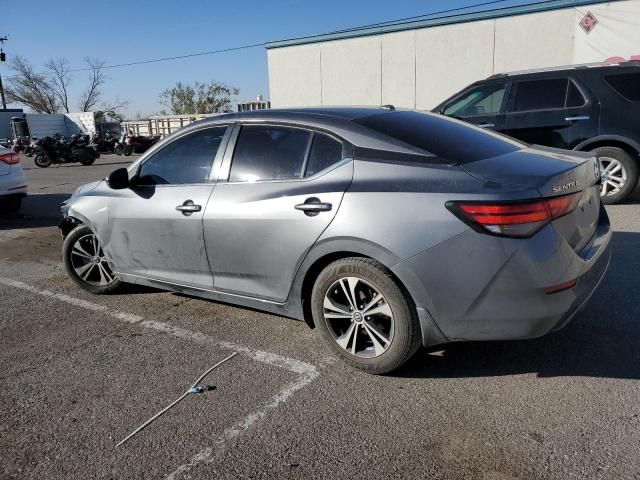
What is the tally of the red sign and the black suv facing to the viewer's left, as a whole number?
1

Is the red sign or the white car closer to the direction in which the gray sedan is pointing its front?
the white car

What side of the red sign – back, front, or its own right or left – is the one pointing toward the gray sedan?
front

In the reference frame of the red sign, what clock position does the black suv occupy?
The black suv is roughly at 12 o'clock from the red sign.

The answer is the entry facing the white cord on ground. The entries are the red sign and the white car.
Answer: the red sign

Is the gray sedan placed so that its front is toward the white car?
yes

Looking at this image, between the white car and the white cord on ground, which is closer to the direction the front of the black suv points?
the white car

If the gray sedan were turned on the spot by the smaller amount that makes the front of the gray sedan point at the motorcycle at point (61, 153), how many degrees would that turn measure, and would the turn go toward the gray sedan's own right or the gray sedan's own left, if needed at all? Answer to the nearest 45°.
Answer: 0° — it already faces it

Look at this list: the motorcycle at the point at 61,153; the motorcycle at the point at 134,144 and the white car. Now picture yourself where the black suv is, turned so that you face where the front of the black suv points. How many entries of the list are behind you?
0

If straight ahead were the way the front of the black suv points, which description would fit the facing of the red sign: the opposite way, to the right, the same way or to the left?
to the left

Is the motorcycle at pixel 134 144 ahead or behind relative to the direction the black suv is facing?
ahead

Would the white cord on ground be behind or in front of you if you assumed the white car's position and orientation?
behind

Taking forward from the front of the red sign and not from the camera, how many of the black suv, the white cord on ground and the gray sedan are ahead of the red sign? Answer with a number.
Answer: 3

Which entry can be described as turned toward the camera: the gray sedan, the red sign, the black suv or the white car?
the red sign

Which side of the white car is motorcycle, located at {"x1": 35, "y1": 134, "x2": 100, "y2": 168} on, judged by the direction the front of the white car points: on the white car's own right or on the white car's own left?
on the white car's own right

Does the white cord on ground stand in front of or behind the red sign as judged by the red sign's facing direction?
in front

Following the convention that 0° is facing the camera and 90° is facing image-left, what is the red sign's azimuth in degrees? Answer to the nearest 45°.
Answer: approximately 0°

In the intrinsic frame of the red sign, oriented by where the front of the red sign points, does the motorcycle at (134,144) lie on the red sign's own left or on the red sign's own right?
on the red sign's own right

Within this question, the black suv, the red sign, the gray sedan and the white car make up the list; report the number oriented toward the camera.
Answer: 1

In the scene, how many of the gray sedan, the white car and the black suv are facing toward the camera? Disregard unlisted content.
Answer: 0

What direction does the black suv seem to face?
to the viewer's left
